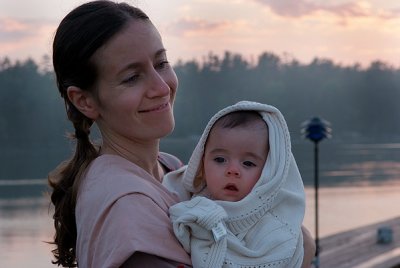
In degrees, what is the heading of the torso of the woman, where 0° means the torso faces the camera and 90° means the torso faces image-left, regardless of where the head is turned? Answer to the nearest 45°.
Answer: approximately 270°

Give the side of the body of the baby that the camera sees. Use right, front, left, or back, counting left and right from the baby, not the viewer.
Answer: front

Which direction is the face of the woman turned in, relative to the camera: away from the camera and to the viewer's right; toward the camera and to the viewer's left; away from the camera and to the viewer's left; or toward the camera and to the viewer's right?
toward the camera and to the viewer's right
